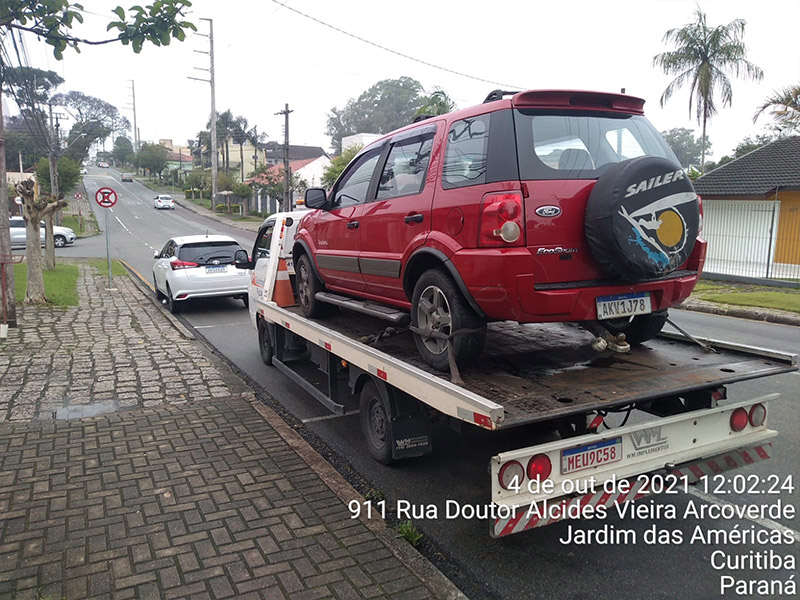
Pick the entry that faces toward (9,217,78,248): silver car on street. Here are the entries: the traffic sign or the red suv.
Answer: the red suv

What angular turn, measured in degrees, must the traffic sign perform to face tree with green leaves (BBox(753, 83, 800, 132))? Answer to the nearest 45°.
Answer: approximately 90° to its left

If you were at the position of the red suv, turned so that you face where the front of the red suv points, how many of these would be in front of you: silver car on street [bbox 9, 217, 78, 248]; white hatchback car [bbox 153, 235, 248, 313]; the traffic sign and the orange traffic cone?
4

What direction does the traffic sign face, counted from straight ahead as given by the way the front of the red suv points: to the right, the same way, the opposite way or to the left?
the opposite way

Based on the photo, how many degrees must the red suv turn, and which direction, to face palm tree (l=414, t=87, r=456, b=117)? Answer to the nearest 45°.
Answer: approximately 45° to its right

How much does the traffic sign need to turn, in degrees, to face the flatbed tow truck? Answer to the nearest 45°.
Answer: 0° — it already faces it

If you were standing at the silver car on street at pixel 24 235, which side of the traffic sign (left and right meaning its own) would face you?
back

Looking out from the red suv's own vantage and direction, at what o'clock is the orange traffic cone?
The orange traffic cone is roughly at 12 o'clock from the red suv.

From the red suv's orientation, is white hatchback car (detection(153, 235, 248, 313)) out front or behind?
out front

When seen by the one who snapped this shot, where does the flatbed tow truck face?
facing away from the viewer and to the left of the viewer

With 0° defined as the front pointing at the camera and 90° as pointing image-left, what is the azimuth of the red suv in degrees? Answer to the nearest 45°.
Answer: approximately 135°

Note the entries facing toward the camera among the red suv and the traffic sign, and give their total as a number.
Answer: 1
